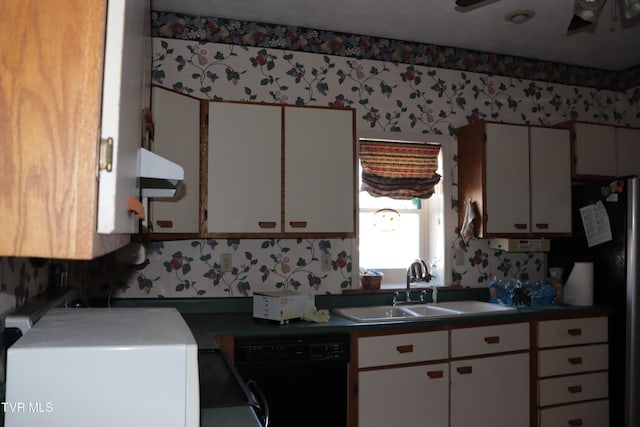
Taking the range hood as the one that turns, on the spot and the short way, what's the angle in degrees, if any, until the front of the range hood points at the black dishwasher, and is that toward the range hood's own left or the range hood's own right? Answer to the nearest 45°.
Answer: approximately 45° to the range hood's own left

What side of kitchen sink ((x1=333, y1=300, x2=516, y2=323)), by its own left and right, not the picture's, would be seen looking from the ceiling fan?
front

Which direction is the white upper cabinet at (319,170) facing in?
toward the camera

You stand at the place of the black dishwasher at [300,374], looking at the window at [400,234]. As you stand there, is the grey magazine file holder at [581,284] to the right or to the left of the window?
right

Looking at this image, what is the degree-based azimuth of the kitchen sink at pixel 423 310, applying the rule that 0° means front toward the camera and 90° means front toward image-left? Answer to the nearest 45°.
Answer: approximately 315°

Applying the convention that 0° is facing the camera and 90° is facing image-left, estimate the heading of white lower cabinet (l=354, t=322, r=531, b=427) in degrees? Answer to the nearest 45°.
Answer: approximately 315°

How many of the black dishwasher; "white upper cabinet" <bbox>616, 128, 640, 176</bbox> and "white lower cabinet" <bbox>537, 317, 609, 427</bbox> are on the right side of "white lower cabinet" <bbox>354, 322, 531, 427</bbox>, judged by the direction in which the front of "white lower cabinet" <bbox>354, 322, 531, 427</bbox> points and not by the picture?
1

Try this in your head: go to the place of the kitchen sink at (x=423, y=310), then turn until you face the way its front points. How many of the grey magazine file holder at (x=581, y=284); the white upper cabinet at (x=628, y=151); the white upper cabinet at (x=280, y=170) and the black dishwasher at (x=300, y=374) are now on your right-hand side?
2

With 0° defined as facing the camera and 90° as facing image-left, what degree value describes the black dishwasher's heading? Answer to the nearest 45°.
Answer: approximately 0°
